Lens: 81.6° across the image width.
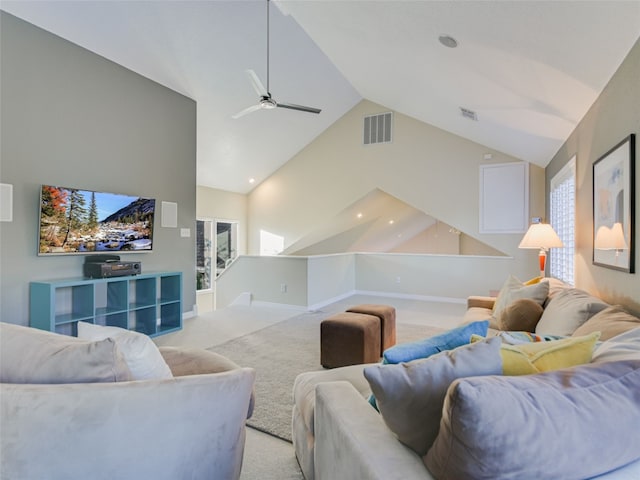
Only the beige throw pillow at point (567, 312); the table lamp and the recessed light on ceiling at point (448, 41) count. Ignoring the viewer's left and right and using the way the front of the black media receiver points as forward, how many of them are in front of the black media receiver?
3

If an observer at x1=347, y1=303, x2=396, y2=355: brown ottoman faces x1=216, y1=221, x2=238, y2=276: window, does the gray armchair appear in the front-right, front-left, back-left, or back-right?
back-left

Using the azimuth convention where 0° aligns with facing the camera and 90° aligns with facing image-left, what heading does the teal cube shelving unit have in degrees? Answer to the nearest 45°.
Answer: approximately 315°

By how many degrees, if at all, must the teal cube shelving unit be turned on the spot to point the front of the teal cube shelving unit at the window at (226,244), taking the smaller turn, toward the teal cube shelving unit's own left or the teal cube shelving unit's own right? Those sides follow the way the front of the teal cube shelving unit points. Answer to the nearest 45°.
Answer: approximately 90° to the teal cube shelving unit's own left

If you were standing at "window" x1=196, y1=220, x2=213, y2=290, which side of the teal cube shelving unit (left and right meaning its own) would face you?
left

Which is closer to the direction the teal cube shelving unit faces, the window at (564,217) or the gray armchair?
the window

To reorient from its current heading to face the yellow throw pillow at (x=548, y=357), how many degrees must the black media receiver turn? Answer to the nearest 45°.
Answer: approximately 45° to its right

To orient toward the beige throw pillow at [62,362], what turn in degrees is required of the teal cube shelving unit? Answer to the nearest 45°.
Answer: approximately 45° to its right
